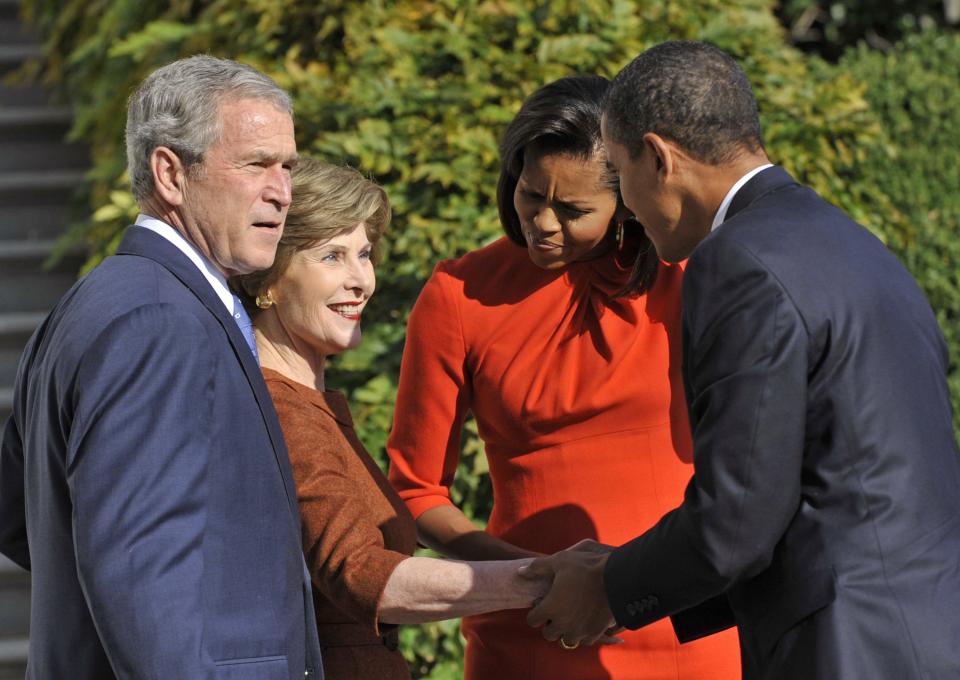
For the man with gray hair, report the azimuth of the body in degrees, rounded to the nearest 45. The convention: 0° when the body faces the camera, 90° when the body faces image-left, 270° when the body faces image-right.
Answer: approximately 270°

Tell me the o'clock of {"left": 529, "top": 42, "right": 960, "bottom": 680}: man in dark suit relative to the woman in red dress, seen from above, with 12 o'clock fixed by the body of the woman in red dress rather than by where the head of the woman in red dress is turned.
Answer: The man in dark suit is roughly at 11 o'clock from the woman in red dress.

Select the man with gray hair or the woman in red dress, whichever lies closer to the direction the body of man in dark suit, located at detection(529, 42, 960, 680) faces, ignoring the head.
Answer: the woman in red dress

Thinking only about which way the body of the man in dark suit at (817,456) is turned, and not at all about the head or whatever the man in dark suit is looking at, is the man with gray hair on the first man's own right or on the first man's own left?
on the first man's own left

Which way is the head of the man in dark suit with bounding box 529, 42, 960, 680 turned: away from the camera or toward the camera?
away from the camera

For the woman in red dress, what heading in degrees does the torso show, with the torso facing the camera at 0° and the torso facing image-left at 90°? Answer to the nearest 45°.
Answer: approximately 0°

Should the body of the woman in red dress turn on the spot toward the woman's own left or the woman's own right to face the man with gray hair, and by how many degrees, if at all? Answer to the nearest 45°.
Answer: approximately 45° to the woman's own right

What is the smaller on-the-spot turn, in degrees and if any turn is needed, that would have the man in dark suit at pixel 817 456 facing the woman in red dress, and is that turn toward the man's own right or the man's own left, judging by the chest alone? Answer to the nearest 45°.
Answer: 0° — they already face them

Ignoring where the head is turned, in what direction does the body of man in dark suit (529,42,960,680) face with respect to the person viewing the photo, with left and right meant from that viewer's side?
facing away from the viewer and to the left of the viewer
